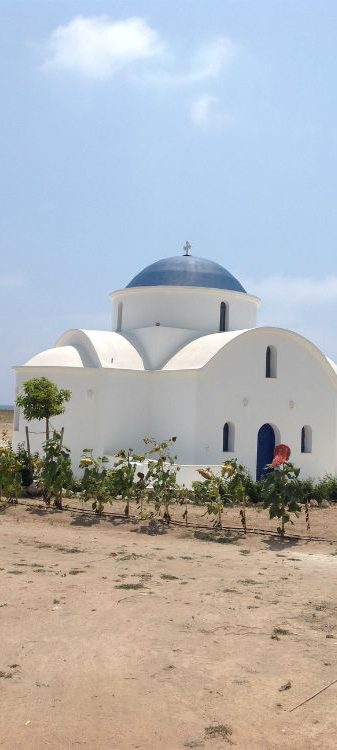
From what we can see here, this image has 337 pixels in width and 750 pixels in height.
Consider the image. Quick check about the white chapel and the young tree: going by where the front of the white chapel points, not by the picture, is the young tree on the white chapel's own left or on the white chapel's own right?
on the white chapel's own right

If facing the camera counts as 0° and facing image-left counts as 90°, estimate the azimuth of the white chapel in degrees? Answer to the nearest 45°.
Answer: approximately 315°
